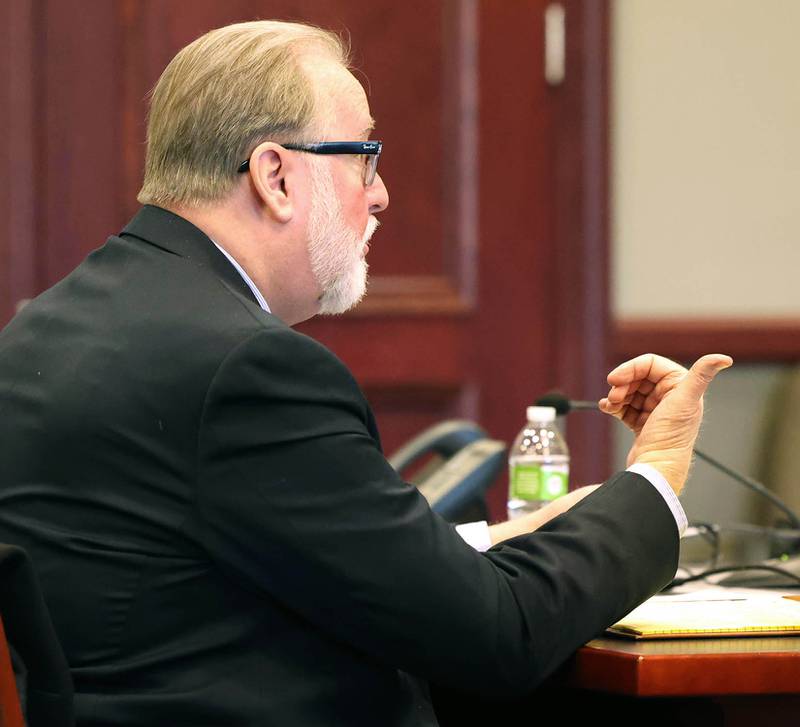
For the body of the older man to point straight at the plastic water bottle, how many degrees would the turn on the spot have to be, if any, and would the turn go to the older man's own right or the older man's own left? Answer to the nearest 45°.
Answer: approximately 45° to the older man's own left

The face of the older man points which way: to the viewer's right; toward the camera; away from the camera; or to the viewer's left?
to the viewer's right

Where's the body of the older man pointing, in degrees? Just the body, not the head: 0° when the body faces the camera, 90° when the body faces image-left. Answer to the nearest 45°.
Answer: approximately 225°
